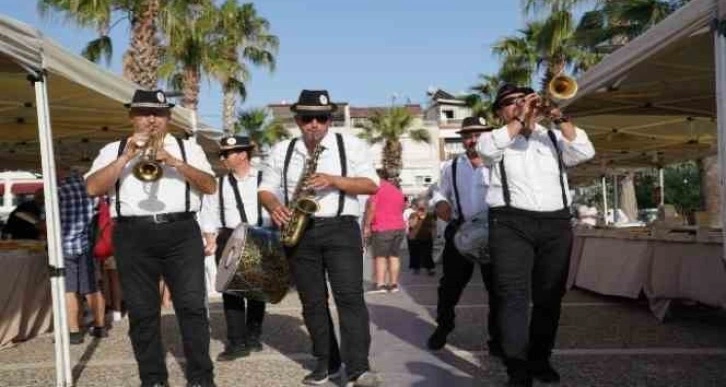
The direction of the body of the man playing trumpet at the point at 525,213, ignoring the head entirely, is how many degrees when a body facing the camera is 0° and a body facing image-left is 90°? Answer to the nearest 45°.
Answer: approximately 0°

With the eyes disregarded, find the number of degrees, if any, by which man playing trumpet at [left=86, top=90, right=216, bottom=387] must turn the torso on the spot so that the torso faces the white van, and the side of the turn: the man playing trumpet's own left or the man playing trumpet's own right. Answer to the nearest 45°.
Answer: approximately 180°

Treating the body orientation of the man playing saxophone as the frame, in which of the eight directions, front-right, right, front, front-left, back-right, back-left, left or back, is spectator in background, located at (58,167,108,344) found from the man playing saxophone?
back-right

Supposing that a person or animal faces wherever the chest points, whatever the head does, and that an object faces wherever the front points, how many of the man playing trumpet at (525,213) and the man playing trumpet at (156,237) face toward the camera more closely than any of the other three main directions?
2

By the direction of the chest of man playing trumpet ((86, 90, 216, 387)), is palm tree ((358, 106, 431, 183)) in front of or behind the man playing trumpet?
behind

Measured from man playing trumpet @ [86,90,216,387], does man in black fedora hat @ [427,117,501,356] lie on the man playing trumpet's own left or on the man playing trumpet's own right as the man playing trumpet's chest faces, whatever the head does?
on the man playing trumpet's own left

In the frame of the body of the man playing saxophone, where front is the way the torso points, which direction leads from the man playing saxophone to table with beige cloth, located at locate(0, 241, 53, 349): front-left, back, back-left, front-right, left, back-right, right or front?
back-right

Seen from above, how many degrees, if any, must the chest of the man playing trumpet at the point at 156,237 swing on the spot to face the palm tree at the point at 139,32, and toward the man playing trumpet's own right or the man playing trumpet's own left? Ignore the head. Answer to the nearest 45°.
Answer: approximately 180°
